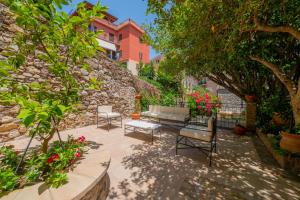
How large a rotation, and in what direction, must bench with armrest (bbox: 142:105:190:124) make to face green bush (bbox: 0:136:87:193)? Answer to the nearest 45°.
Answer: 0° — it already faces it

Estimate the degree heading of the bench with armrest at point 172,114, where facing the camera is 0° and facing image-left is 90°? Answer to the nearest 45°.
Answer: approximately 45°

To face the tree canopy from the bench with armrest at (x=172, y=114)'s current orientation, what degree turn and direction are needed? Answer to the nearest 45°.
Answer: approximately 90° to its left

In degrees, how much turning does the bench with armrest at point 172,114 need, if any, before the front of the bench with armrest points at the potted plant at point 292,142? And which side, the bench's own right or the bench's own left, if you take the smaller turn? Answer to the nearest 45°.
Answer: approximately 90° to the bench's own left
